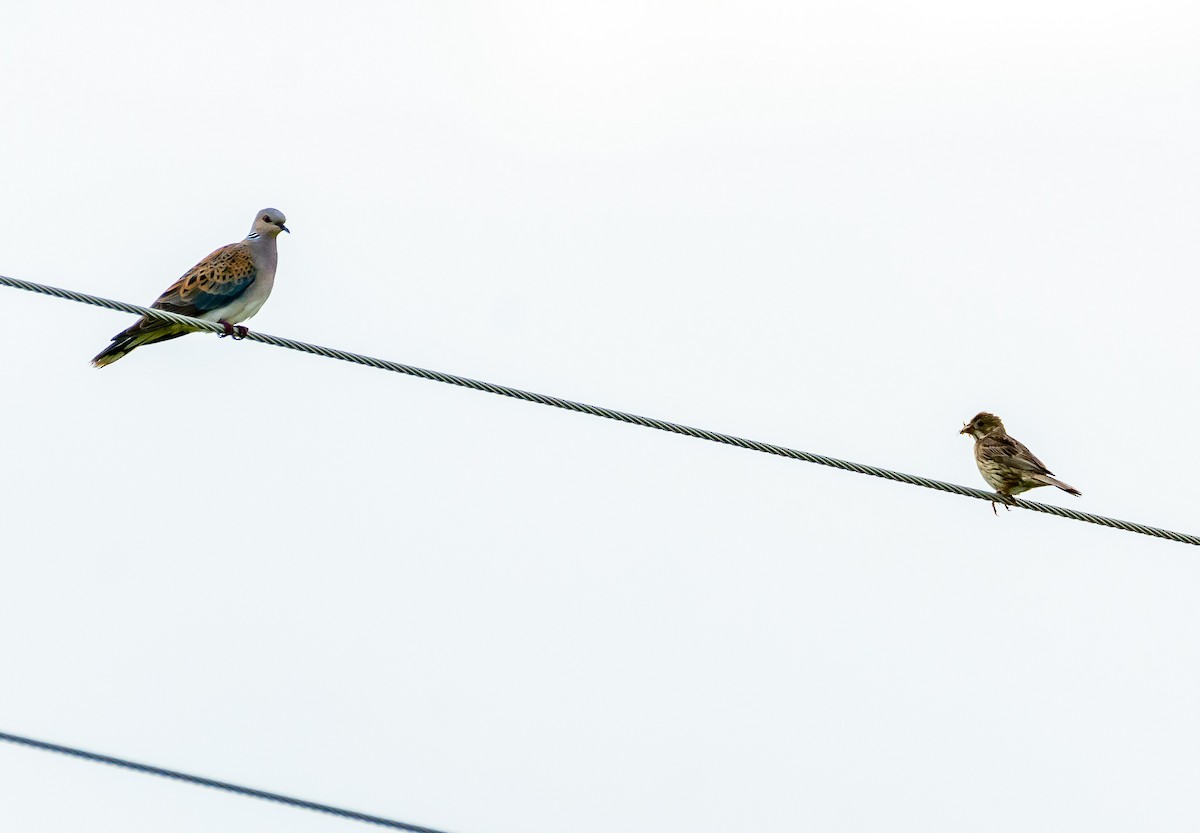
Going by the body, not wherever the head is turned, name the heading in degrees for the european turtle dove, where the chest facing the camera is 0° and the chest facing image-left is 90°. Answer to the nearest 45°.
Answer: approximately 270°

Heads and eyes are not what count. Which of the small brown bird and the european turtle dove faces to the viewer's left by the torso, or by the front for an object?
the small brown bird

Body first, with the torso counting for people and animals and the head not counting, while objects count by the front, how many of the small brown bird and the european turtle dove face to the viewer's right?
1

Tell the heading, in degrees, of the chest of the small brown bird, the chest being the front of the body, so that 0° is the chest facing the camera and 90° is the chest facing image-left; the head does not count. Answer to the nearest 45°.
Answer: approximately 90°

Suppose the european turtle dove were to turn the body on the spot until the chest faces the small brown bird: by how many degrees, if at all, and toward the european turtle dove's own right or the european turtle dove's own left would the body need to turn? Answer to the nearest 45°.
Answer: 0° — it already faces it
